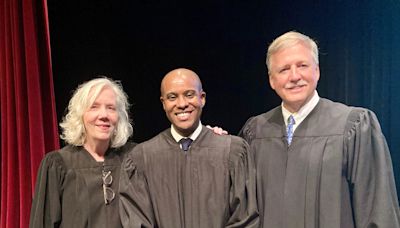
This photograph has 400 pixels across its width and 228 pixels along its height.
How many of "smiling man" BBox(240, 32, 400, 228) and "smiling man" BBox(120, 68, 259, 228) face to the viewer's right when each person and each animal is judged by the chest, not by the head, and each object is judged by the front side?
0

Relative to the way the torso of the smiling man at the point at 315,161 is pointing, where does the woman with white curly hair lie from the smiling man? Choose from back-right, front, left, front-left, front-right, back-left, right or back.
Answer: front-right

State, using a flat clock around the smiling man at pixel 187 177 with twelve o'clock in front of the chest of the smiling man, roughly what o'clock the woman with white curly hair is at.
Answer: The woman with white curly hair is roughly at 4 o'clock from the smiling man.

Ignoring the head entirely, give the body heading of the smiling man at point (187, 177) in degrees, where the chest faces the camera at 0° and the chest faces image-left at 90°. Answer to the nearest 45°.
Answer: approximately 0°

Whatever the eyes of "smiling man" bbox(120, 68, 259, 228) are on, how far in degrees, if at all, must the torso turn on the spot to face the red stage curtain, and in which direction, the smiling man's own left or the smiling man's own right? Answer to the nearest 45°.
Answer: approximately 135° to the smiling man's own right

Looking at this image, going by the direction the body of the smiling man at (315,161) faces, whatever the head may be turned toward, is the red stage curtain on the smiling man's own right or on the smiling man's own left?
on the smiling man's own right

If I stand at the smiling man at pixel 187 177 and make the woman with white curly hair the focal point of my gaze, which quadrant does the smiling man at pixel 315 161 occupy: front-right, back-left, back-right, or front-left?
back-right

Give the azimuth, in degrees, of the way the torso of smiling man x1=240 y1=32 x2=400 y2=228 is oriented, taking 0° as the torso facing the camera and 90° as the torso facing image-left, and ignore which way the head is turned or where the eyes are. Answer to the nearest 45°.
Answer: approximately 45°

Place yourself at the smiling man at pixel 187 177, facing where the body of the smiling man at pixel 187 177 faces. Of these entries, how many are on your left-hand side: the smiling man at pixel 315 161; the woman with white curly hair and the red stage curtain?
1

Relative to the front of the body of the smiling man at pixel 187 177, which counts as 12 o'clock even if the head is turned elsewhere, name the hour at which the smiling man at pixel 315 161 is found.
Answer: the smiling man at pixel 315 161 is roughly at 9 o'clock from the smiling man at pixel 187 177.
